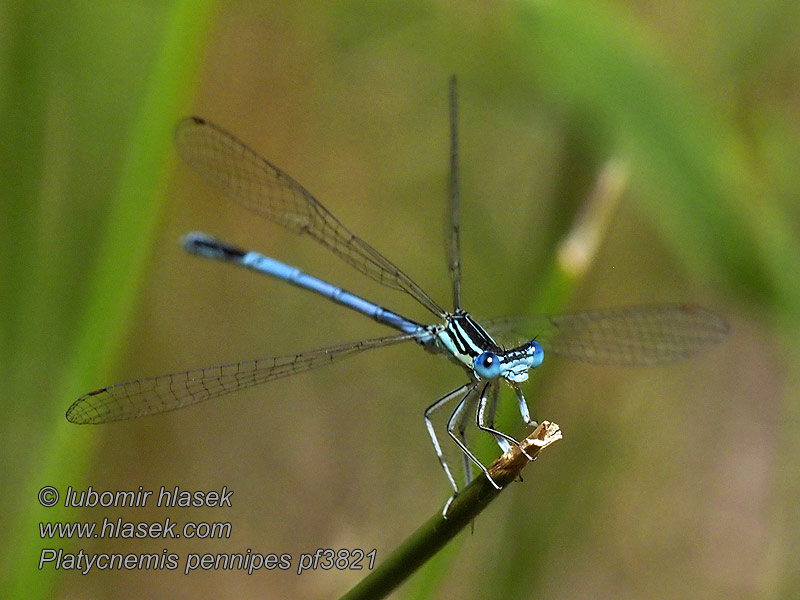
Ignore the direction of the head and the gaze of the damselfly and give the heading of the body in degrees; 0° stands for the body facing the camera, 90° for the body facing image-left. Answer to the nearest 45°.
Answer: approximately 315°
